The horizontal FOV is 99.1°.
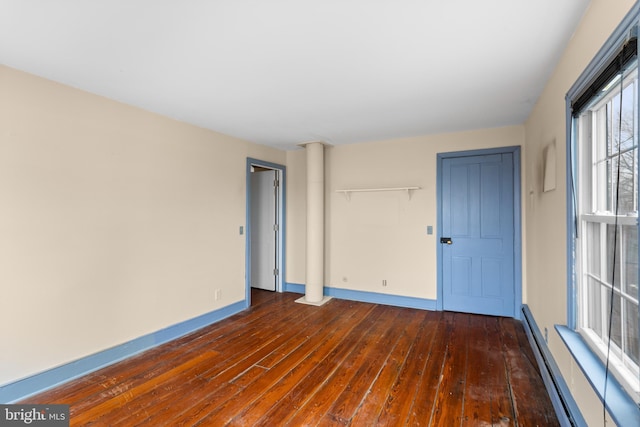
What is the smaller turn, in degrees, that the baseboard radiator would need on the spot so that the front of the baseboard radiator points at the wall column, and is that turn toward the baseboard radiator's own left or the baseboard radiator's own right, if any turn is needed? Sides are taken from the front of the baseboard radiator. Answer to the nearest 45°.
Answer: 0° — it already faces it

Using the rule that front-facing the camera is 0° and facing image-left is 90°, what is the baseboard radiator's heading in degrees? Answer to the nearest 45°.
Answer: approximately 90°

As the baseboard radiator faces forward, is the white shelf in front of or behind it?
in front

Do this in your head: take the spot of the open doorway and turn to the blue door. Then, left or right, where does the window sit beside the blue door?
right

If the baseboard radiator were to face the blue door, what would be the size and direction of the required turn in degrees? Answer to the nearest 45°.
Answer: approximately 45° to its right
